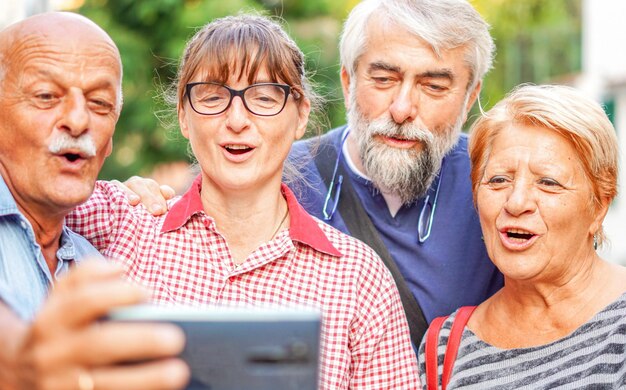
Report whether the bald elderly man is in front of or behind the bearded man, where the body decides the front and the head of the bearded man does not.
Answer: in front

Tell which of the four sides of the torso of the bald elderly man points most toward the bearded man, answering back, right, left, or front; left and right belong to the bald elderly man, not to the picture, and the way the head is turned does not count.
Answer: left

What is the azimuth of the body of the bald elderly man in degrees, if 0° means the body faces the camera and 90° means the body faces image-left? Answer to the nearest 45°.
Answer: approximately 315°

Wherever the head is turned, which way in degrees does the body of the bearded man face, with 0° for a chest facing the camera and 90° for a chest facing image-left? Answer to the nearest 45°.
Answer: approximately 0°

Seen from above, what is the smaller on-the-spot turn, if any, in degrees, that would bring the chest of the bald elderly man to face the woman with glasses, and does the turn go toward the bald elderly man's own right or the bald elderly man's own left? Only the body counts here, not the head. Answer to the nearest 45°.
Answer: approximately 90° to the bald elderly man's own left
